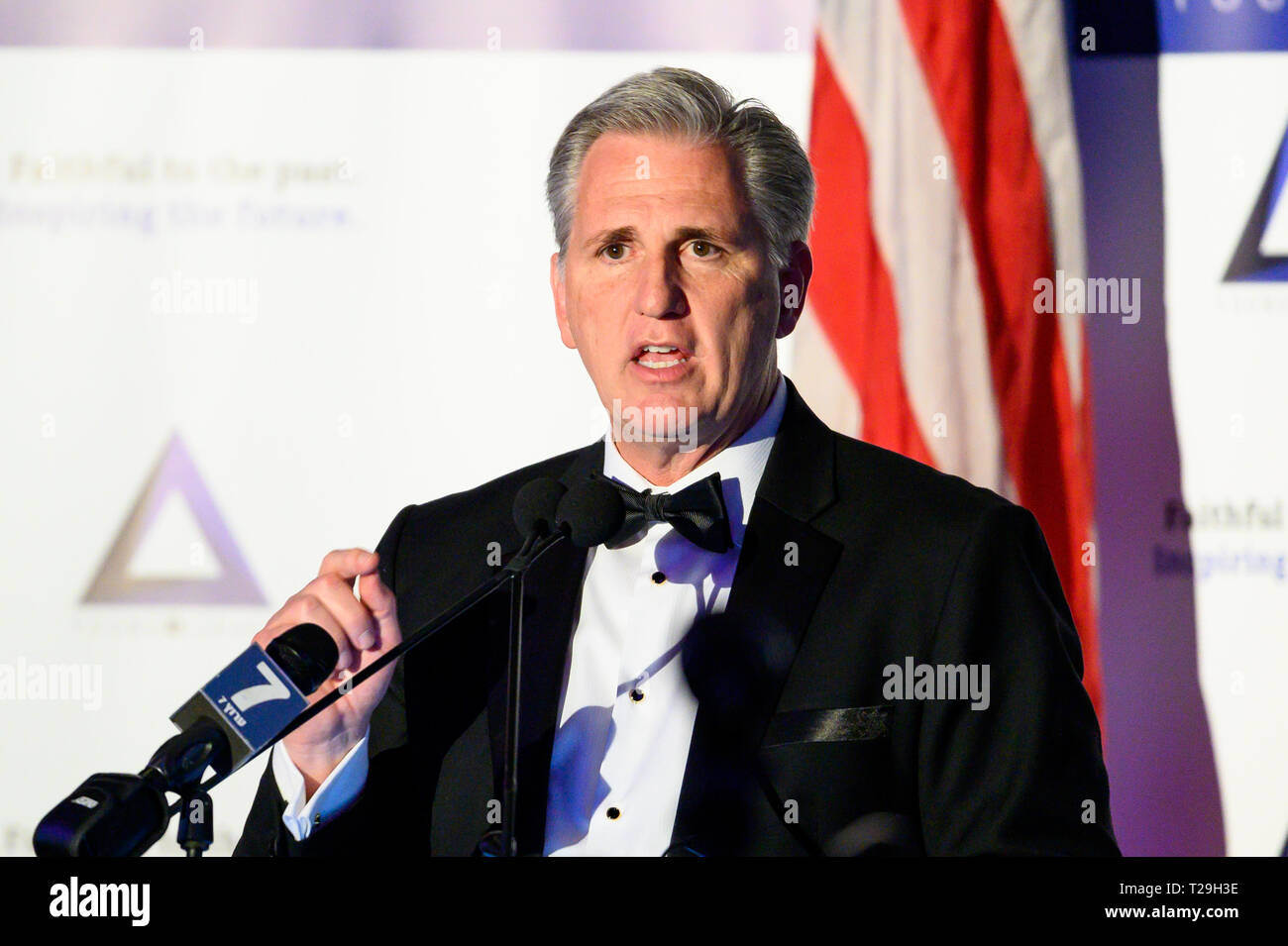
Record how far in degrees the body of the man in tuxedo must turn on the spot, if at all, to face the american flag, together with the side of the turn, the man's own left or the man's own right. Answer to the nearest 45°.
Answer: approximately 180°

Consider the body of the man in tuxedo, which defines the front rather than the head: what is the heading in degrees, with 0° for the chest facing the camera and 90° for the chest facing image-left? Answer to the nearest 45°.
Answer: approximately 45°
